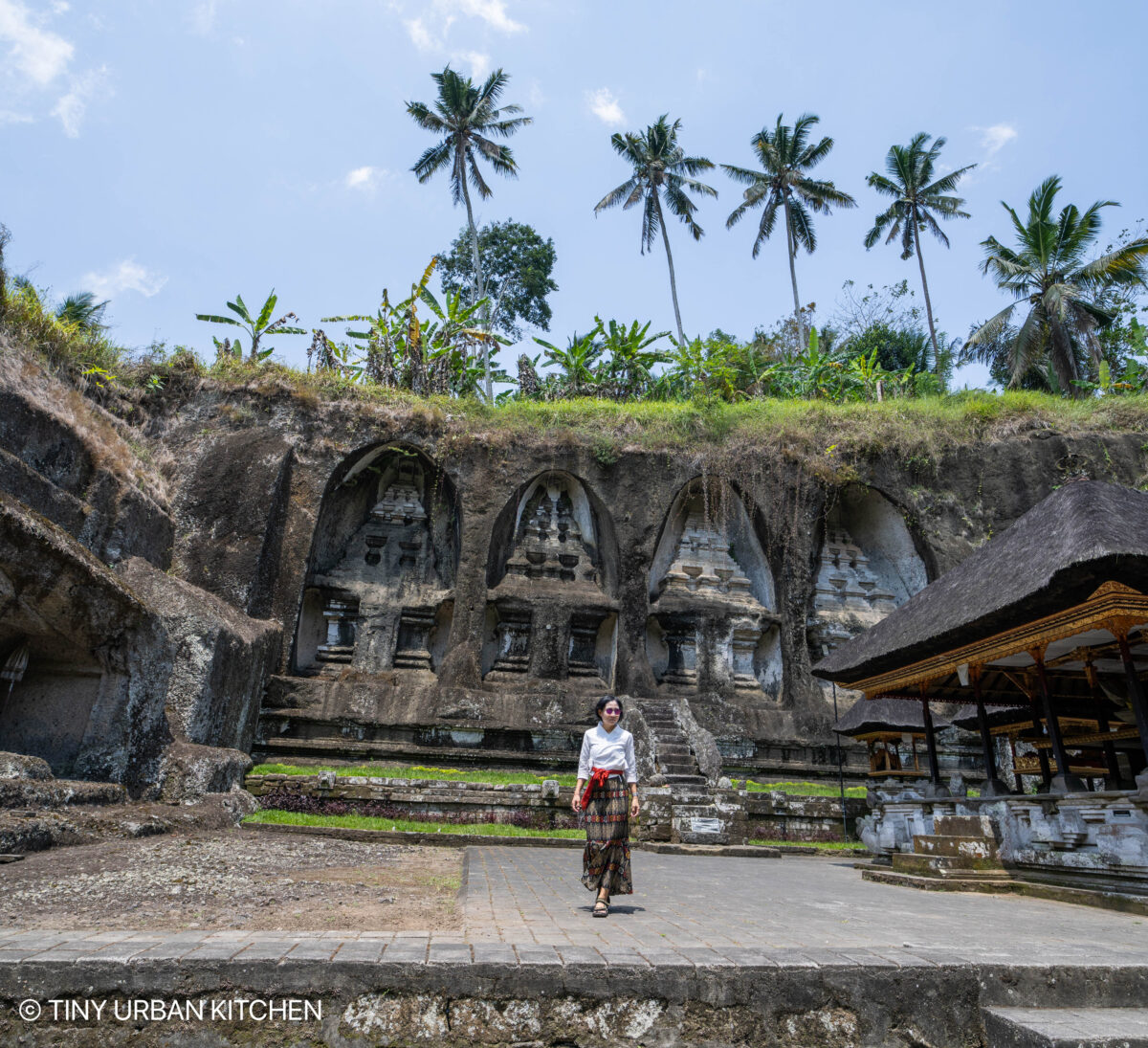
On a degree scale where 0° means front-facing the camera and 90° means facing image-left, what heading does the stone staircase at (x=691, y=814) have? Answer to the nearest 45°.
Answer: approximately 0°

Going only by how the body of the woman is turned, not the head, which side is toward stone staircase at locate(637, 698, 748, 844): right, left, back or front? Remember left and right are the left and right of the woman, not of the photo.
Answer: back

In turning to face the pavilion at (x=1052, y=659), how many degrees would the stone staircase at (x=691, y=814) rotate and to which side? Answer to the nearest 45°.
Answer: approximately 45° to its left

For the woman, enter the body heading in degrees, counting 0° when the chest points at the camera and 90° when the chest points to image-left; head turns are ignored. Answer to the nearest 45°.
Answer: approximately 0°

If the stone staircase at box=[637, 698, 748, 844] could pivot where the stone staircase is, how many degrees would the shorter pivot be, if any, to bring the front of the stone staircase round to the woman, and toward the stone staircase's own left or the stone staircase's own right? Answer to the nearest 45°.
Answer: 0° — it already faces them
